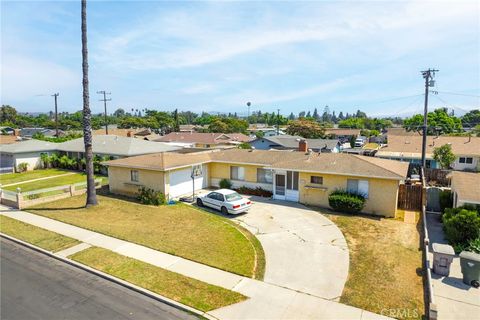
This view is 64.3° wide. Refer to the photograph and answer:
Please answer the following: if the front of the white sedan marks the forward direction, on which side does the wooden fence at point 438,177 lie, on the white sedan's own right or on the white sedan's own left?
on the white sedan's own right

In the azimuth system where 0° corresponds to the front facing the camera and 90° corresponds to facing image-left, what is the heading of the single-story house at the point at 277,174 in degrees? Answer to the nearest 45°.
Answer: approximately 45°

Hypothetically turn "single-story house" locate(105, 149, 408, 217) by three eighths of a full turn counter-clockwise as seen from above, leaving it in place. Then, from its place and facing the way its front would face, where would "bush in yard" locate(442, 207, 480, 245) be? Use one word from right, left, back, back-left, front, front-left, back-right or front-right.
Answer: front-right

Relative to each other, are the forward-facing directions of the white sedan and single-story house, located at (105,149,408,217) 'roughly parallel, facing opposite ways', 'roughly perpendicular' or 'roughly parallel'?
roughly perpendicular

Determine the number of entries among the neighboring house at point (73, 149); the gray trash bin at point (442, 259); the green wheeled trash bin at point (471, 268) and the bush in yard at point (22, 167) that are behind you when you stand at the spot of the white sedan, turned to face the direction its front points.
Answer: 2

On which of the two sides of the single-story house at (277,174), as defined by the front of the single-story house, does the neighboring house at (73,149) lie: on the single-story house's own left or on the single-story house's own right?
on the single-story house's own right

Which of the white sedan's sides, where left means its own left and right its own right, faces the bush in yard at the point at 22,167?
front

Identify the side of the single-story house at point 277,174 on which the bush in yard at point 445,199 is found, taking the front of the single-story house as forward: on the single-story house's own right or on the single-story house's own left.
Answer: on the single-story house's own left

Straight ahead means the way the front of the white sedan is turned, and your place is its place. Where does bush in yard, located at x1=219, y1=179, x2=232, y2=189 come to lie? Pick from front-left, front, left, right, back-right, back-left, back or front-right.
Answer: front-right

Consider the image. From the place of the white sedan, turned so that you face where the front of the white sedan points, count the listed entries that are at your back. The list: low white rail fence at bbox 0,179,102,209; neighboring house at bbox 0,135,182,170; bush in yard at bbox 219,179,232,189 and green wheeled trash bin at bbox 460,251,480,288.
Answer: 1

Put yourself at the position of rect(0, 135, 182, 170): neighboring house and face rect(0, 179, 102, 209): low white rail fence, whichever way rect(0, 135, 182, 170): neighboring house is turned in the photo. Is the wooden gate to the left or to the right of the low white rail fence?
left

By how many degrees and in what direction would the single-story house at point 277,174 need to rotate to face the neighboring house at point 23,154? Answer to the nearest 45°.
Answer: approximately 90° to its right

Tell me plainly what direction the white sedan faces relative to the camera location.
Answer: facing away from the viewer and to the left of the viewer
